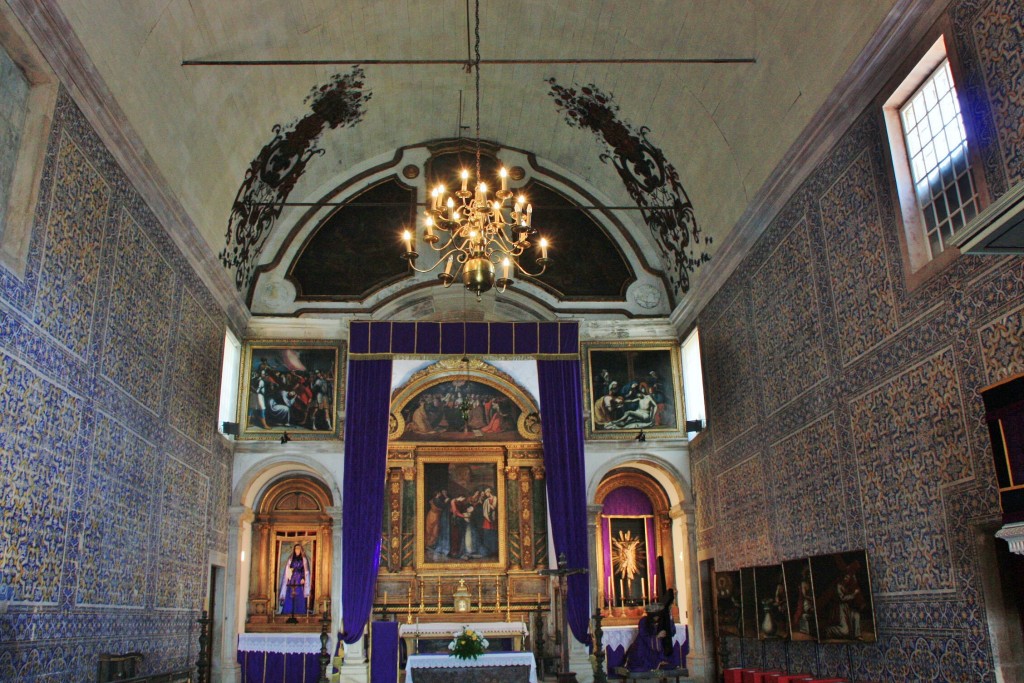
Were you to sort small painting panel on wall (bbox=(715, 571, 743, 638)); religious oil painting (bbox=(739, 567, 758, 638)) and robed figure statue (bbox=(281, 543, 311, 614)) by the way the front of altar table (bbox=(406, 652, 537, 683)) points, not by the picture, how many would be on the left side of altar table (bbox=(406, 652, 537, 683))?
2

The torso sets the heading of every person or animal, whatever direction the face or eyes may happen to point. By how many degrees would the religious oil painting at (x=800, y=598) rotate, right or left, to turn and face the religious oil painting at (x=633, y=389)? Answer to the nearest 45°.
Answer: approximately 90° to its right

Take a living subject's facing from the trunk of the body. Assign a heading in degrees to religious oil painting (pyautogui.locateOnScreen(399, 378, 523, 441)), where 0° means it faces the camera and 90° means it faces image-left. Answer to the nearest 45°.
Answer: approximately 0°

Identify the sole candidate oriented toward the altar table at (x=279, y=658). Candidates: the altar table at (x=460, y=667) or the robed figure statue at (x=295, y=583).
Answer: the robed figure statue

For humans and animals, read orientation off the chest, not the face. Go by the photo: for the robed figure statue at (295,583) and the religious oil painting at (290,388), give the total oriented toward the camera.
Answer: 2

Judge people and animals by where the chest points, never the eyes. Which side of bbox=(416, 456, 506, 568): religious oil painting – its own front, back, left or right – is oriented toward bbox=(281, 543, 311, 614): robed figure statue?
right

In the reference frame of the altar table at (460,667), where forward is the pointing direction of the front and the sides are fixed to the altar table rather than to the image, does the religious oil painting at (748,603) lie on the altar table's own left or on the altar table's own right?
on the altar table's own left

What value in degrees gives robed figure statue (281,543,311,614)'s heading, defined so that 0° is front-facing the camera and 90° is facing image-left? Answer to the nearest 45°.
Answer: approximately 0°

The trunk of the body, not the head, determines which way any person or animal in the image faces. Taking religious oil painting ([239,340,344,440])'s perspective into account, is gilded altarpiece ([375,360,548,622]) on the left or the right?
on its left
